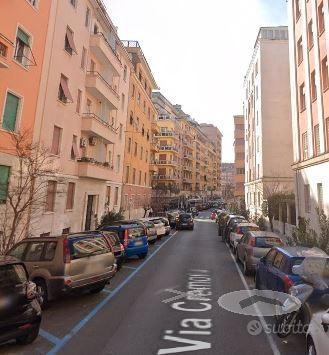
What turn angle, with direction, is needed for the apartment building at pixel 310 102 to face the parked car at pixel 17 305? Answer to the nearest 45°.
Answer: approximately 45° to its left

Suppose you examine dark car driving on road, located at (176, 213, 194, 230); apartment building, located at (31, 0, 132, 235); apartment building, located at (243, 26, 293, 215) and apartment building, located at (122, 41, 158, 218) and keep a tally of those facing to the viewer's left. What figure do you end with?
1

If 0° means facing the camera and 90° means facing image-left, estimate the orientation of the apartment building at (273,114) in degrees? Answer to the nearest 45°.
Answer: approximately 90°

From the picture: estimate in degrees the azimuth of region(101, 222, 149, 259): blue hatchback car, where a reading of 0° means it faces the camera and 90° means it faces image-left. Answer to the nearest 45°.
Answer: approximately 135°

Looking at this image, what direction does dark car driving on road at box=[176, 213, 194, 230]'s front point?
away from the camera

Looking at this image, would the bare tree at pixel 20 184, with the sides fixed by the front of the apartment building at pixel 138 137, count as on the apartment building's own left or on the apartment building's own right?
on the apartment building's own right

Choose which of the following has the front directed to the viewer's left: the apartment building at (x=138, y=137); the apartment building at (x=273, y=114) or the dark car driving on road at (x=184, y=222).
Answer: the apartment building at (x=273, y=114)

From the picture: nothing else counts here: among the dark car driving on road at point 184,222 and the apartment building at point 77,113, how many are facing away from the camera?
1

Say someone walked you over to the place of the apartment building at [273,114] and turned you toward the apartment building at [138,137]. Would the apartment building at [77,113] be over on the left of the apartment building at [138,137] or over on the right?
left

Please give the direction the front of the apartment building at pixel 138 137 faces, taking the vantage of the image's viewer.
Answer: facing the viewer and to the right of the viewer

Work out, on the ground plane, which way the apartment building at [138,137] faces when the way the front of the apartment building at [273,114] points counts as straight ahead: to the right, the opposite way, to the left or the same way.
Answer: the opposite way

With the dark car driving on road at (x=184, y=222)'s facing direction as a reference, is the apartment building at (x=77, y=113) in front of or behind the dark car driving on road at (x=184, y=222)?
behind

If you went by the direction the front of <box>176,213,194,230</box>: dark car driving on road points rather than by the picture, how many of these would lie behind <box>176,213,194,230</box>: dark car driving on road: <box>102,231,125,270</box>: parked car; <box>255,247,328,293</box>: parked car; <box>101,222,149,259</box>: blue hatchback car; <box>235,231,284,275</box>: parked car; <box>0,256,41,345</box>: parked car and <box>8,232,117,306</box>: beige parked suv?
6

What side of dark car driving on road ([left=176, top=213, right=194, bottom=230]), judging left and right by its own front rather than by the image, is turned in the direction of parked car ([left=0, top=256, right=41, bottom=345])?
back

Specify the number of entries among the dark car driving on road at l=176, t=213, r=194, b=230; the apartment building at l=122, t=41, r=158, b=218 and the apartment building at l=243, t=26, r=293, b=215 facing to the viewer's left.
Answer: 1
